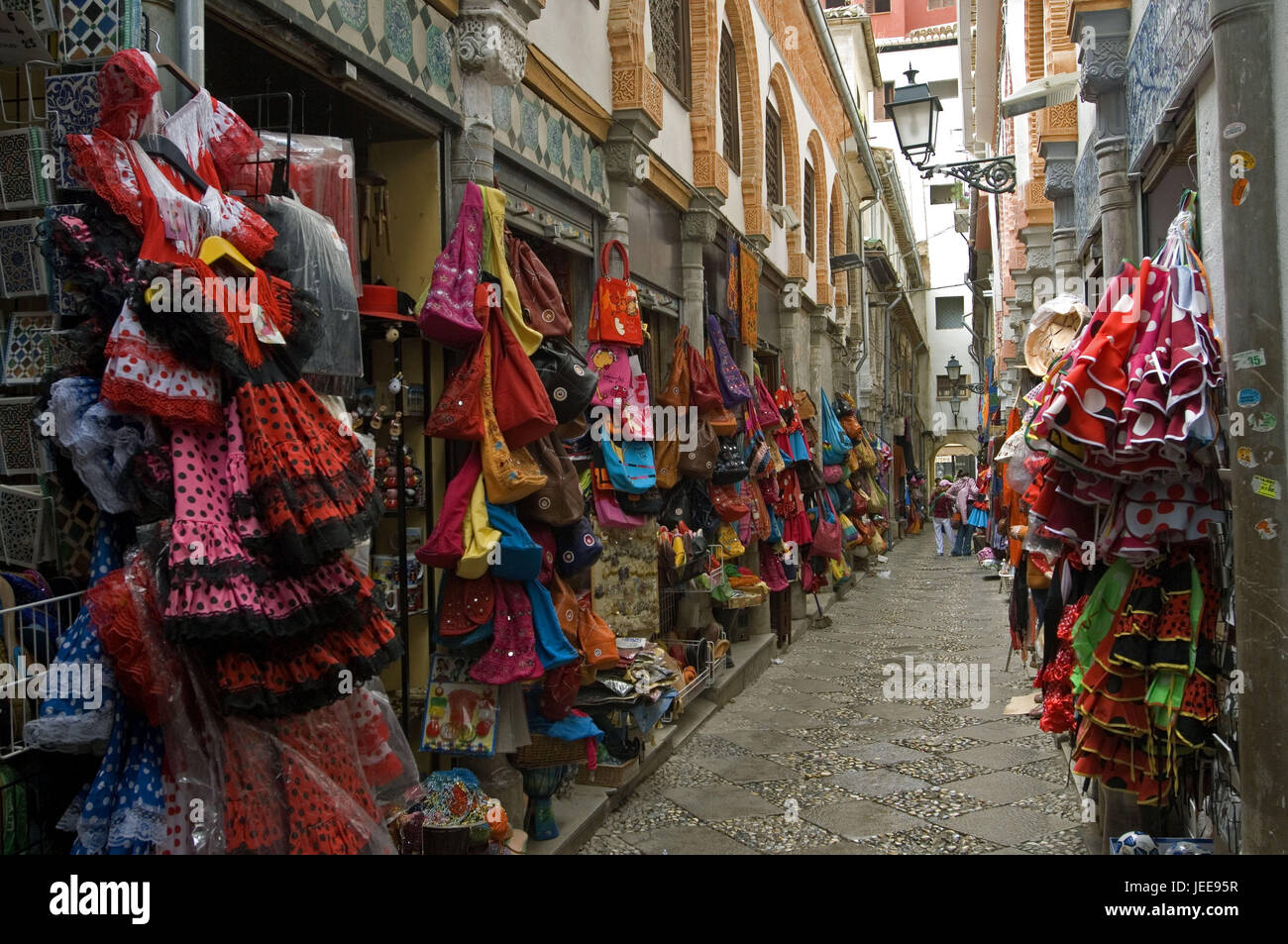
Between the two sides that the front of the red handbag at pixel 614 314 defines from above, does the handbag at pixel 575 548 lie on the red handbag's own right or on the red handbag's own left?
on the red handbag's own right

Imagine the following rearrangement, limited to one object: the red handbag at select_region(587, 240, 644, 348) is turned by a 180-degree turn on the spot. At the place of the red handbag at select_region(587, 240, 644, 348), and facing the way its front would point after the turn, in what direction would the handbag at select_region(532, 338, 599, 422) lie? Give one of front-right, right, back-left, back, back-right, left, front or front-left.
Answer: back-left

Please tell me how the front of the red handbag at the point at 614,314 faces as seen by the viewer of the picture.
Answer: facing the viewer and to the right of the viewer

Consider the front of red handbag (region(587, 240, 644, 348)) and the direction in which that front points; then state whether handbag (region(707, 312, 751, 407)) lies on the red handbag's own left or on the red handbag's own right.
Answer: on the red handbag's own left

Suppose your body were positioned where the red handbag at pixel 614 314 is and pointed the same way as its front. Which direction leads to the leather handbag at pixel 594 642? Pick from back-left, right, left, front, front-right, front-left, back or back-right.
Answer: front-right

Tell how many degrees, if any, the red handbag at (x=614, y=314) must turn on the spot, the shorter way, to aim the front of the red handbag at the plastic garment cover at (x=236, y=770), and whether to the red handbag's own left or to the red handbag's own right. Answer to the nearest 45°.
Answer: approximately 45° to the red handbag's own right

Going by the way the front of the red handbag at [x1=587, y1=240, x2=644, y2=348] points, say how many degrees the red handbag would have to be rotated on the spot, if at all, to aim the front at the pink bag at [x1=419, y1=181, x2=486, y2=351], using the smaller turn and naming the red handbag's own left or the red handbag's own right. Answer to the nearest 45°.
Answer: approximately 45° to the red handbag's own right

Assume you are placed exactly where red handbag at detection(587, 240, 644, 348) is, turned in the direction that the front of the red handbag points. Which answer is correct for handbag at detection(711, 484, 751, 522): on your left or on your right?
on your left

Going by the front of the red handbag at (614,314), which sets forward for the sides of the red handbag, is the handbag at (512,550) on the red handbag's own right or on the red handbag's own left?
on the red handbag's own right

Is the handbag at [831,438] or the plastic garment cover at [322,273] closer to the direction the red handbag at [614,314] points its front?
the plastic garment cover

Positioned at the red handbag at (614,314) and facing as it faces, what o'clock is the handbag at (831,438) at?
The handbag is roughly at 8 o'clock from the red handbag.
